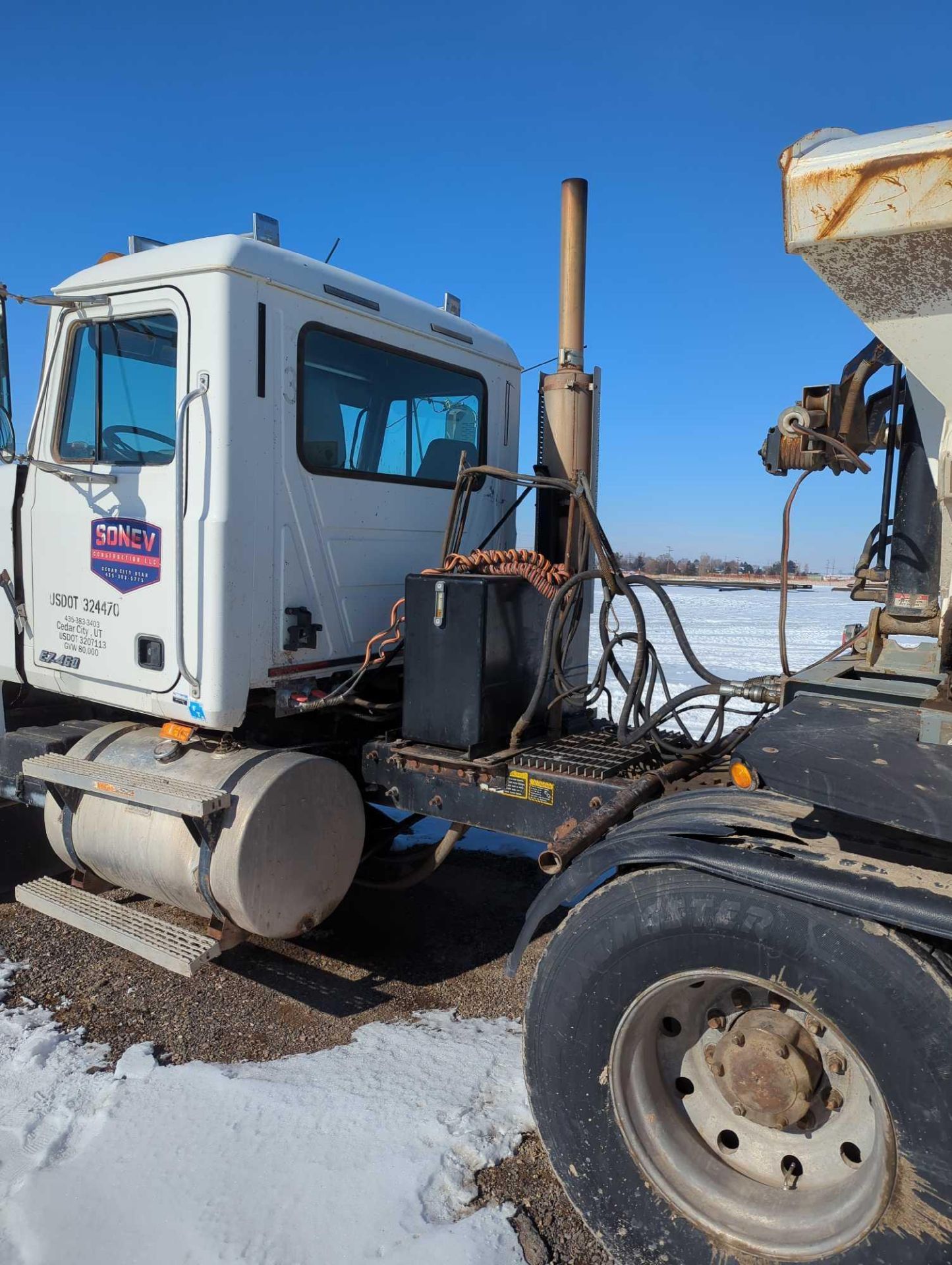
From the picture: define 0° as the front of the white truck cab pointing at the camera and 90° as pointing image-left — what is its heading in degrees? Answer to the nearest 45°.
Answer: approximately 135°
